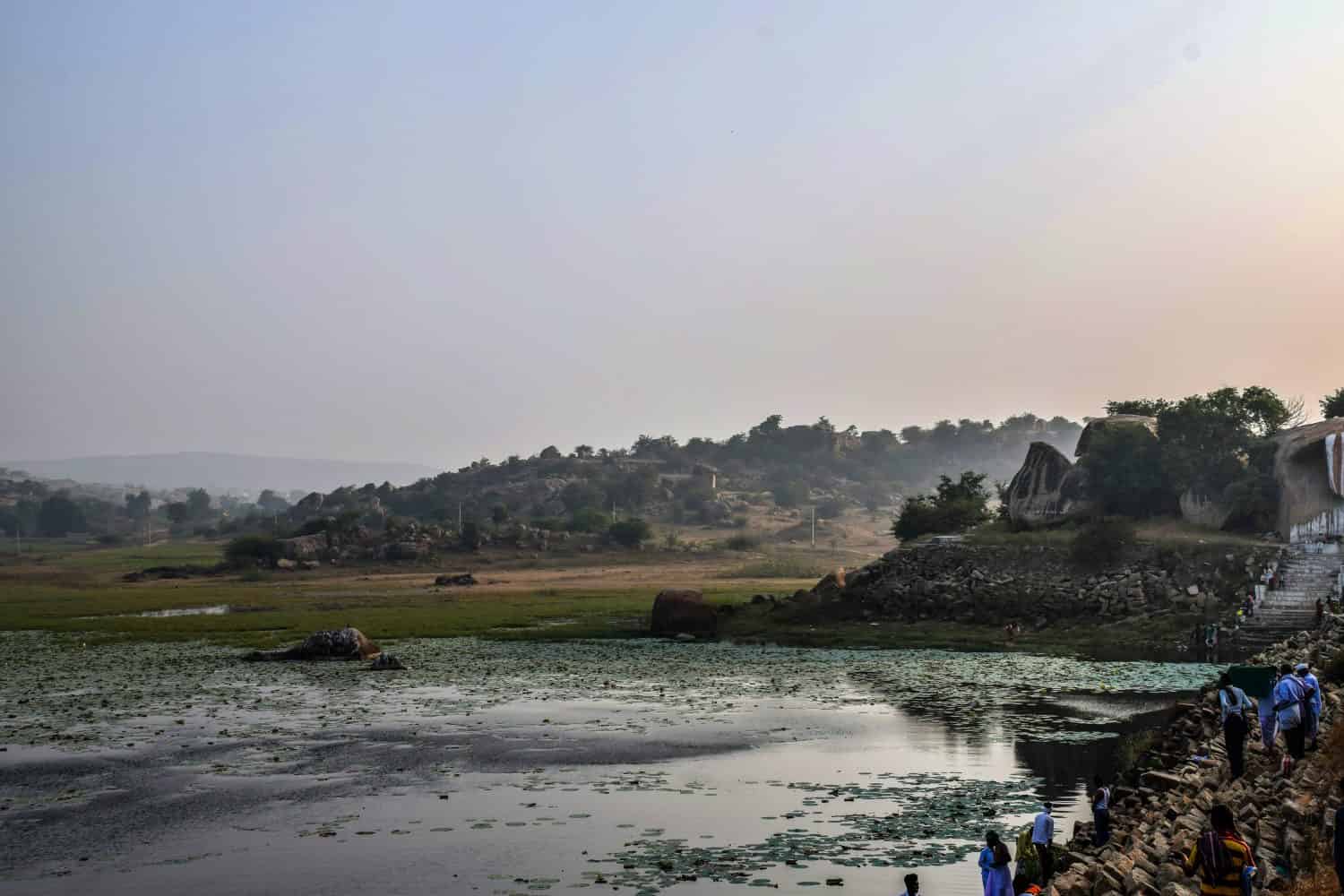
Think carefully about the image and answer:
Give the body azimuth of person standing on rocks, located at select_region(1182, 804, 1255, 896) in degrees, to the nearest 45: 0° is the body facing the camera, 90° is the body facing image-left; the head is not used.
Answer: approximately 180°

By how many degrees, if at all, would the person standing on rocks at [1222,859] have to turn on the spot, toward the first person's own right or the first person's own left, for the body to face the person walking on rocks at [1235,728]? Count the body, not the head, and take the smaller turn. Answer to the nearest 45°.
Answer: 0° — they already face them

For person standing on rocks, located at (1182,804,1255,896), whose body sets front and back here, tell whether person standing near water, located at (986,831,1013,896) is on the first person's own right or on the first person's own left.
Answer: on the first person's own left

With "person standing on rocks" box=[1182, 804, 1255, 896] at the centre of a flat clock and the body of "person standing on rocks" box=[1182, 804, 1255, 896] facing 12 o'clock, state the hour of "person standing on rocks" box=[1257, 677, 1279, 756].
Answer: "person standing on rocks" box=[1257, 677, 1279, 756] is roughly at 12 o'clock from "person standing on rocks" box=[1182, 804, 1255, 896].

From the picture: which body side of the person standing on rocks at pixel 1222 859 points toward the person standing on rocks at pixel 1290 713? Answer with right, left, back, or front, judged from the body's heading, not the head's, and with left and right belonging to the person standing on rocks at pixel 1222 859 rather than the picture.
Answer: front

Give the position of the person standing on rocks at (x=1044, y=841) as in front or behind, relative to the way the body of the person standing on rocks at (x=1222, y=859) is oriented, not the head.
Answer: in front

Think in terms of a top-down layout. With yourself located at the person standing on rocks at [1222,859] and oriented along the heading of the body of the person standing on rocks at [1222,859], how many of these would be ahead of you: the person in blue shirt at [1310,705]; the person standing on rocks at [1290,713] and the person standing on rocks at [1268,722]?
3

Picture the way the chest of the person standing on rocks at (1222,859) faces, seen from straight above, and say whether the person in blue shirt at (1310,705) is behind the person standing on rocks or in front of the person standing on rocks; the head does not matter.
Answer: in front

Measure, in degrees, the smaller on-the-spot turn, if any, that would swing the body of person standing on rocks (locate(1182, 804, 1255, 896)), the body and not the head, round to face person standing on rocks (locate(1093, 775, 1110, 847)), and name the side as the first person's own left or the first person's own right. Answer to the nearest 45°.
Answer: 0° — they already face them

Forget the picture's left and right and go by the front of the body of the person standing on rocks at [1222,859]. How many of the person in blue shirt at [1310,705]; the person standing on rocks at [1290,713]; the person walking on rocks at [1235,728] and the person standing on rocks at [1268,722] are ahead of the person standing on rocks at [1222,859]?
4

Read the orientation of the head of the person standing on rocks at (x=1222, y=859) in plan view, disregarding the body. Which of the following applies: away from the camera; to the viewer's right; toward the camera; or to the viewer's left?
away from the camera
